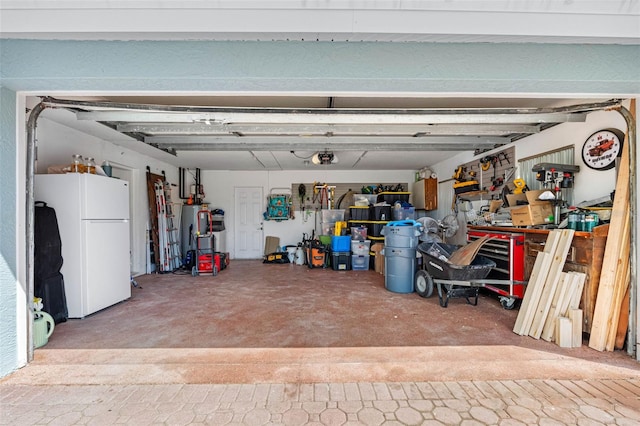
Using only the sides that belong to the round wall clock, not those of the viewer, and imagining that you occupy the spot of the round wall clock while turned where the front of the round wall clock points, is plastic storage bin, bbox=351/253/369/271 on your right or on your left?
on your right

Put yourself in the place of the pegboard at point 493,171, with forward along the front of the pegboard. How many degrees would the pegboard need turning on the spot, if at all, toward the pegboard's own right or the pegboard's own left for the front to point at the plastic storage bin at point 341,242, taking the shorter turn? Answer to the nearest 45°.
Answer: approximately 45° to the pegboard's own right

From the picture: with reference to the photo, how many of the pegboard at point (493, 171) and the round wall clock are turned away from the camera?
0

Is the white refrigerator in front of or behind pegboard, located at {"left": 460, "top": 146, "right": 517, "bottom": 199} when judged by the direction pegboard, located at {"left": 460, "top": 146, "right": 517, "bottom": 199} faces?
in front

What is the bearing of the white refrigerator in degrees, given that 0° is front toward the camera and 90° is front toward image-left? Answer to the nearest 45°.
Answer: approximately 315°

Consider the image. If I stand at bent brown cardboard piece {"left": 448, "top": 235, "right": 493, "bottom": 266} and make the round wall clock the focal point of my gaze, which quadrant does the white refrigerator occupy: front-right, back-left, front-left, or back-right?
back-right

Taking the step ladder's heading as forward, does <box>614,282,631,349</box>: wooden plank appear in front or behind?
in front

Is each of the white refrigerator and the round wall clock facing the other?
yes

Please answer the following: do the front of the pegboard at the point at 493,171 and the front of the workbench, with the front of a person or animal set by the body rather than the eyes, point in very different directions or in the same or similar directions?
same or similar directions

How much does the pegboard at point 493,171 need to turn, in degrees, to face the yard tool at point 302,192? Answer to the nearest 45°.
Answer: approximately 45° to its right

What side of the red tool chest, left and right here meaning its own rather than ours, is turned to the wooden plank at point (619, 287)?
left

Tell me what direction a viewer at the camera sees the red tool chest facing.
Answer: facing the viewer and to the left of the viewer

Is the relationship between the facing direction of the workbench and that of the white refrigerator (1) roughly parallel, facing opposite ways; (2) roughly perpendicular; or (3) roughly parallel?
roughly parallel, facing opposite ways

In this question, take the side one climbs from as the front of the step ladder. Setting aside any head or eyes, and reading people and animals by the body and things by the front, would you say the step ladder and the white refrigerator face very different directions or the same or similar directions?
same or similar directions

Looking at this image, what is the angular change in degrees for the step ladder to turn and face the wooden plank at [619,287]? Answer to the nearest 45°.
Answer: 0° — it already faces it
